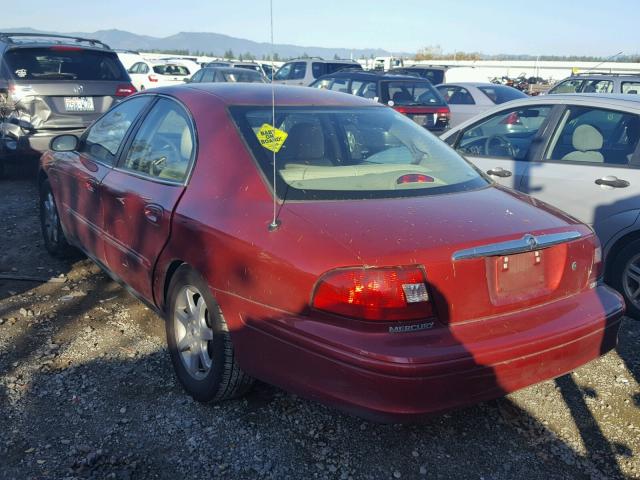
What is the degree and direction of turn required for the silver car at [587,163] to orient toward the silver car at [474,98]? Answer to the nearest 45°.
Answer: approximately 45° to its right

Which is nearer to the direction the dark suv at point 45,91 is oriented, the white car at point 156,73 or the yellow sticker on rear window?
the white car

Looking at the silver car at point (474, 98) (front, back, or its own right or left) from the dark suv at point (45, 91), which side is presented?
left

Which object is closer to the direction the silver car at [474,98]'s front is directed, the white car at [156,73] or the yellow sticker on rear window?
the white car

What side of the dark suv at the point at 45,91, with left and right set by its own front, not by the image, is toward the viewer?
back

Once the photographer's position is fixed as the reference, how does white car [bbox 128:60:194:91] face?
facing away from the viewer and to the left of the viewer

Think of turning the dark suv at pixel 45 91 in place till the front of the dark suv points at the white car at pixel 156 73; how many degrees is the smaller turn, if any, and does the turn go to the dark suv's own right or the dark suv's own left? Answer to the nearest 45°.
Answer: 0° — it already faces it

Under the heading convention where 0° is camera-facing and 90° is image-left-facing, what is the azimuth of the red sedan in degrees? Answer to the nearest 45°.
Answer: approximately 135°
